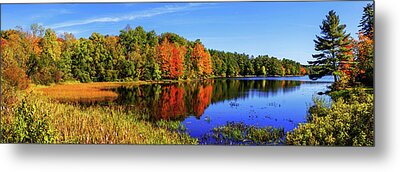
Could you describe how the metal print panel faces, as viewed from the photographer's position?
facing the viewer
